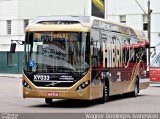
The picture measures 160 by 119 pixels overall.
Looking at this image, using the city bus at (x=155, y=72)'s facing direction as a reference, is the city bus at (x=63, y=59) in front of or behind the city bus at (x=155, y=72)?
in front

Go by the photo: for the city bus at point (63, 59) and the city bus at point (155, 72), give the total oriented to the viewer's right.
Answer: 0

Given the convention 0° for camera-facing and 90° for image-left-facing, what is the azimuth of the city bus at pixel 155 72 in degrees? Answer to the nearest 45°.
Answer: approximately 45°

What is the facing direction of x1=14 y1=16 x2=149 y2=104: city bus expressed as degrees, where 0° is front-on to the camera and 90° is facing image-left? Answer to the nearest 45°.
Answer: approximately 45°

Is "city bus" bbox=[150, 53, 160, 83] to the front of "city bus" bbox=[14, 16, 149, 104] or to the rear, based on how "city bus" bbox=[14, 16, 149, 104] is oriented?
to the rear

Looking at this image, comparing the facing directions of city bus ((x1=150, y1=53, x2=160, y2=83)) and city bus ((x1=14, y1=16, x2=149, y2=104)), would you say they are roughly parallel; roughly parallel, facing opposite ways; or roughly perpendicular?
roughly parallel
